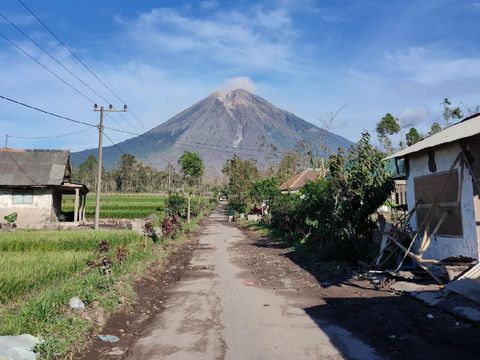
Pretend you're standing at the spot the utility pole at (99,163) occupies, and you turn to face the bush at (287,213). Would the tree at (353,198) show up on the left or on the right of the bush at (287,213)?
right

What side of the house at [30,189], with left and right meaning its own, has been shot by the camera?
right

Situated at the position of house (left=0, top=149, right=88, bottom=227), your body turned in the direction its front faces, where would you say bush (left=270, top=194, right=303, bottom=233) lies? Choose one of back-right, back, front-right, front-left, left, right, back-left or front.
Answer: front-right

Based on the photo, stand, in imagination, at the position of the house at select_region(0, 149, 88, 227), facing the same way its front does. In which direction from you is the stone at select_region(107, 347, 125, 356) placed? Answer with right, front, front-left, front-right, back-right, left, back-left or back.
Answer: right

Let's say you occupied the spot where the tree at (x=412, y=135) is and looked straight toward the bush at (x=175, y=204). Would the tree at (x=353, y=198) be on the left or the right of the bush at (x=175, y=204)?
left

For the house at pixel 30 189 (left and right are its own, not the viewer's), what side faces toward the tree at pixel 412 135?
front

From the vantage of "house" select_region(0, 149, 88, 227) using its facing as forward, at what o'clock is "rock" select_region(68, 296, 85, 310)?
The rock is roughly at 3 o'clock from the house.
